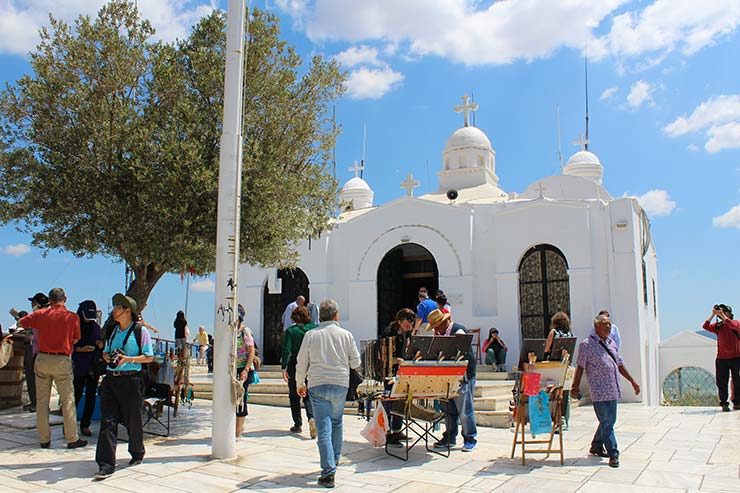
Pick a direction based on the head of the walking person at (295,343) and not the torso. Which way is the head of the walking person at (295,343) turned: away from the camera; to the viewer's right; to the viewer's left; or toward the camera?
away from the camera

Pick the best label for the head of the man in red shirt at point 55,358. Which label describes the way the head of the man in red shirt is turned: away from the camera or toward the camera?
away from the camera

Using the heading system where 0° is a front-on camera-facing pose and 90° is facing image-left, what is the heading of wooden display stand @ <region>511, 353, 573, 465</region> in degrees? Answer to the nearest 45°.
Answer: approximately 0°

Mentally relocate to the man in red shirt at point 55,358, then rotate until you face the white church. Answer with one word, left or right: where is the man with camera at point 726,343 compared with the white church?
right

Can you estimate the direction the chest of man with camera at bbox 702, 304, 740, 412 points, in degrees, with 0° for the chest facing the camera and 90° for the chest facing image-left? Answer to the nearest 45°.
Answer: approximately 45°

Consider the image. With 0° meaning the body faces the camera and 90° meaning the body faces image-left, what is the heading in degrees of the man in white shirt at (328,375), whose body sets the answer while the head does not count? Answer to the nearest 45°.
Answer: approximately 180°

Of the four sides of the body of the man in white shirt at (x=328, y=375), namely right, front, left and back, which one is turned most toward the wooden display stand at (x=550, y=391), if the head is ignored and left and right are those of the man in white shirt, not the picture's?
right

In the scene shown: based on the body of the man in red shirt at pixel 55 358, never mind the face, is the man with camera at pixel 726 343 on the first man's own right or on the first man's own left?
on the first man's own right

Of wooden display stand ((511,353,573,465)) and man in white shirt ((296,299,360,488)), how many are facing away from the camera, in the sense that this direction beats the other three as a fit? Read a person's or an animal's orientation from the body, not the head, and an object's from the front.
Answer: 1

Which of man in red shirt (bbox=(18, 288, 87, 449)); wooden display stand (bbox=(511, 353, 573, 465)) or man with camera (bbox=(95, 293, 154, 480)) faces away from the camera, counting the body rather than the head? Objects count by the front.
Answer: the man in red shirt

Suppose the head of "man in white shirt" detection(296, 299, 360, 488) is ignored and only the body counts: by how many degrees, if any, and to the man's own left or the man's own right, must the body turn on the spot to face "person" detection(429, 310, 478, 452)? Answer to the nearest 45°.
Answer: approximately 45° to the man's own right

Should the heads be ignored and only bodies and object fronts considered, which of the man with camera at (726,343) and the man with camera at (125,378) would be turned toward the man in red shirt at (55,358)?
the man with camera at (726,343)
